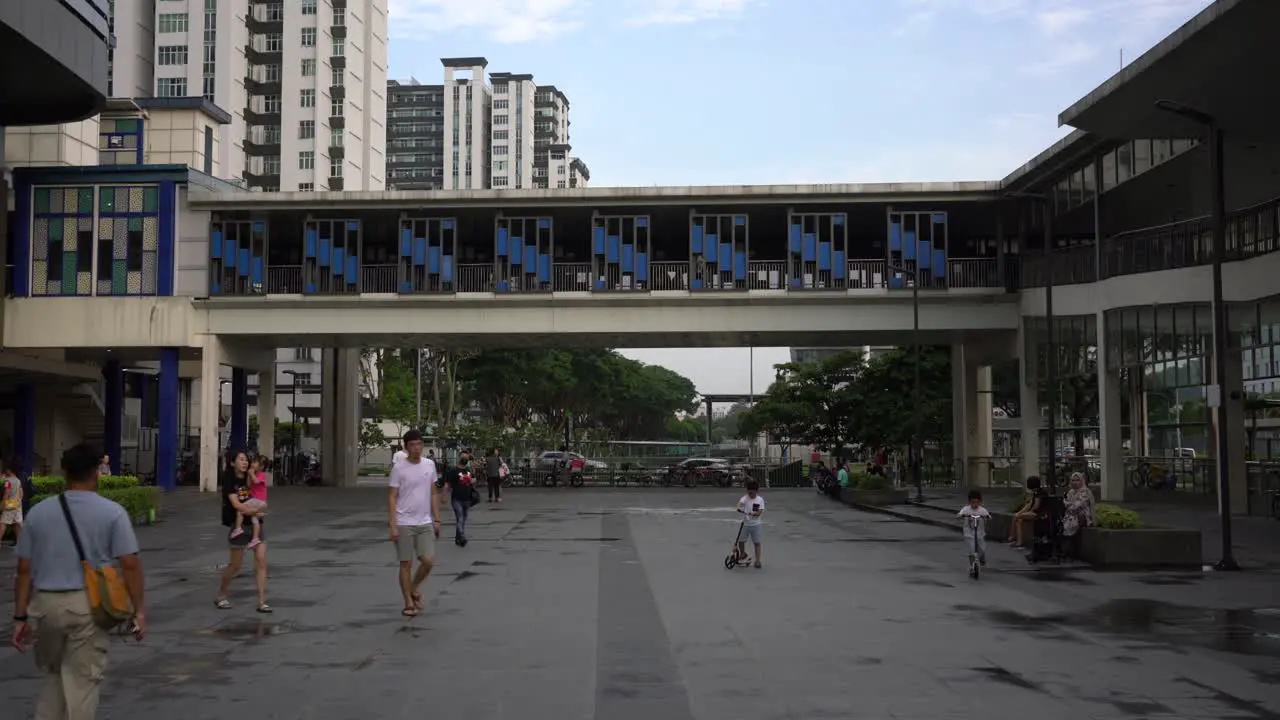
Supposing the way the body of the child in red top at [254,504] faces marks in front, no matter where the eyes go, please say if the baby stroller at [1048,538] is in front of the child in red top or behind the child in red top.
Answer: behind

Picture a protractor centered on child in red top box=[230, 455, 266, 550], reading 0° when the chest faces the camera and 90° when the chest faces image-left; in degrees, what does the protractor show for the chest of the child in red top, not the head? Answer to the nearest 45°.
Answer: approximately 45°

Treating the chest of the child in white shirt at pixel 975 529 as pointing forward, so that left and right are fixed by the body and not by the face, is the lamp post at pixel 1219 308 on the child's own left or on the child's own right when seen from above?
on the child's own left

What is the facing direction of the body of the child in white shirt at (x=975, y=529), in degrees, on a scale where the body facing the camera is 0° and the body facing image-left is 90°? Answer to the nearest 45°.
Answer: approximately 0°

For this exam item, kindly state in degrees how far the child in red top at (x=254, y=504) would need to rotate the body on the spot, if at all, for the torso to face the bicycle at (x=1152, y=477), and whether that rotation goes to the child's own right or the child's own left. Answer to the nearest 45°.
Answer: approximately 180°
